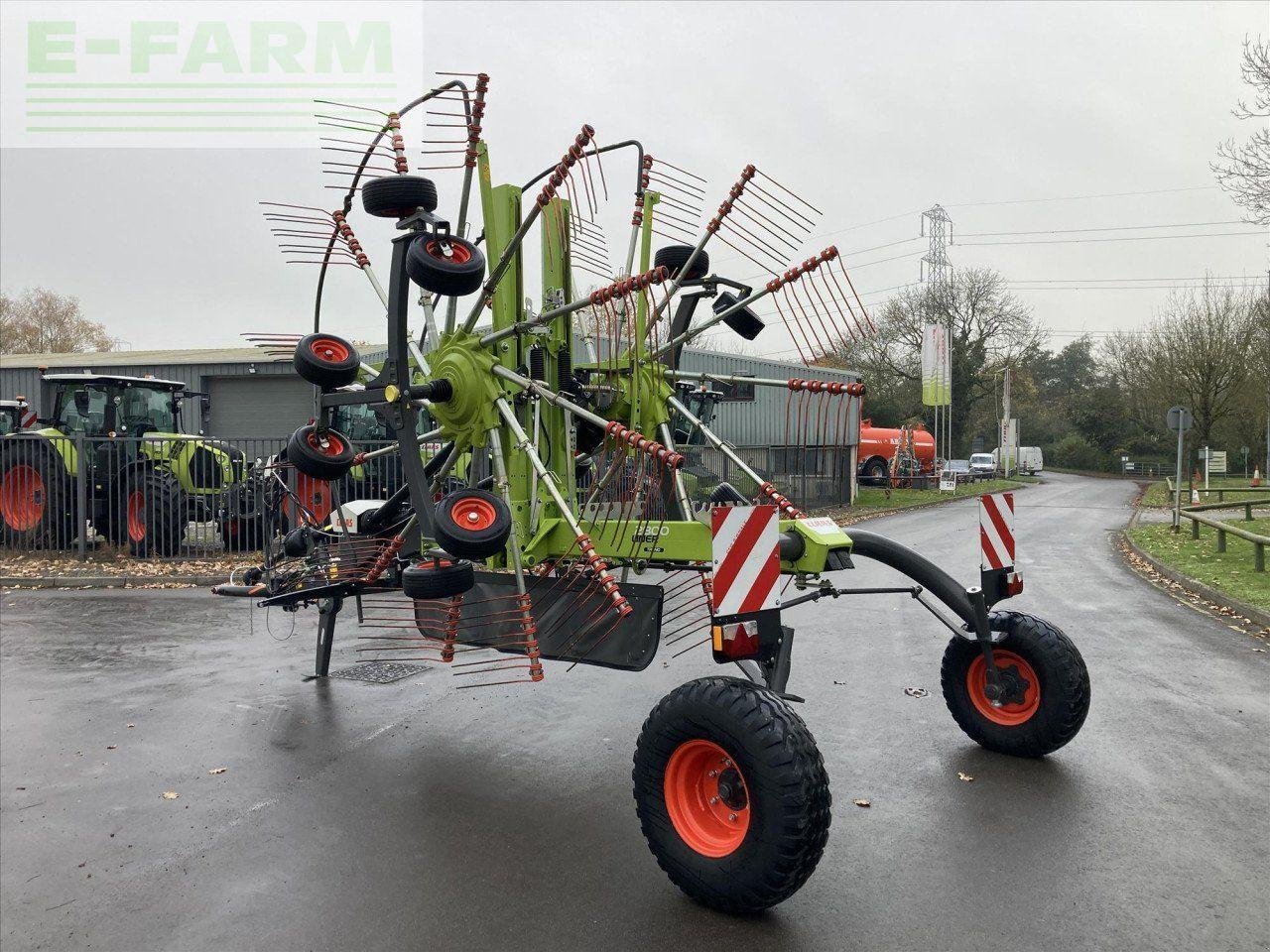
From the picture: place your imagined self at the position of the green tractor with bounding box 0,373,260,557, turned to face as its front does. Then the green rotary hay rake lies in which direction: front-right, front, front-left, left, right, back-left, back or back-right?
front-right

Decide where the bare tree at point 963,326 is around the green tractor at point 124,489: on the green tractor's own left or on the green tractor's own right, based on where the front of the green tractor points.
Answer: on the green tractor's own left

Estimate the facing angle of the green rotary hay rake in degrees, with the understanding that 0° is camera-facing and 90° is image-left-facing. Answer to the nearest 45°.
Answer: approximately 135°

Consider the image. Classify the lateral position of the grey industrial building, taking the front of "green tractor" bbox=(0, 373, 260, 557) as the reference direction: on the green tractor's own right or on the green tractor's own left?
on the green tractor's own left

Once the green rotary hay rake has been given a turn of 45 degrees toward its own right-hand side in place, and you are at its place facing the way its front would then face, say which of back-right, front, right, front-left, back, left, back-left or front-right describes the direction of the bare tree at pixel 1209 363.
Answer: front-right

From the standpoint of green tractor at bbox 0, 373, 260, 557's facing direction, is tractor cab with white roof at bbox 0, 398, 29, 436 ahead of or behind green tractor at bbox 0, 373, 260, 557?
behind

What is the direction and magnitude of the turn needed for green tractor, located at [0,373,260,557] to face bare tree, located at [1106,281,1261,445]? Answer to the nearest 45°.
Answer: approximately 45° to its left

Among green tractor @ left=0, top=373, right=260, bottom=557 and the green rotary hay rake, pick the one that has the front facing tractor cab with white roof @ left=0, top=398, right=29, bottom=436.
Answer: the green rotary hay rake

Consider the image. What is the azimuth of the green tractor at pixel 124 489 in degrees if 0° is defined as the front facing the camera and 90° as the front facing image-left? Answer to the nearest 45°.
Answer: approximately 315°

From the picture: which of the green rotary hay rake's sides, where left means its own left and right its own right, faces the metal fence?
front
